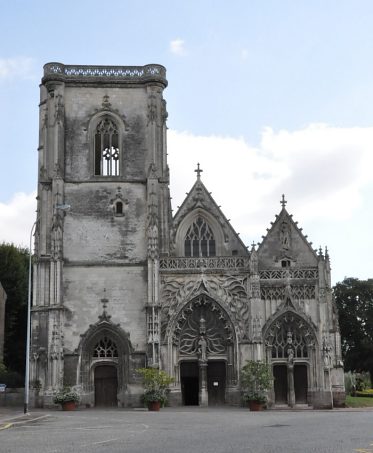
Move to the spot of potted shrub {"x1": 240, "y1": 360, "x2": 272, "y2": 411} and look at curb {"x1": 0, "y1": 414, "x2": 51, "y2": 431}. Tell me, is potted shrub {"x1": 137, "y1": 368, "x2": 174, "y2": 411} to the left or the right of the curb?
right

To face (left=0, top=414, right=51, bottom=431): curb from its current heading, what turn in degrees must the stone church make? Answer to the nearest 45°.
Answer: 0° — it already faces it

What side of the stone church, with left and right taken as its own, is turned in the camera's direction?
front
